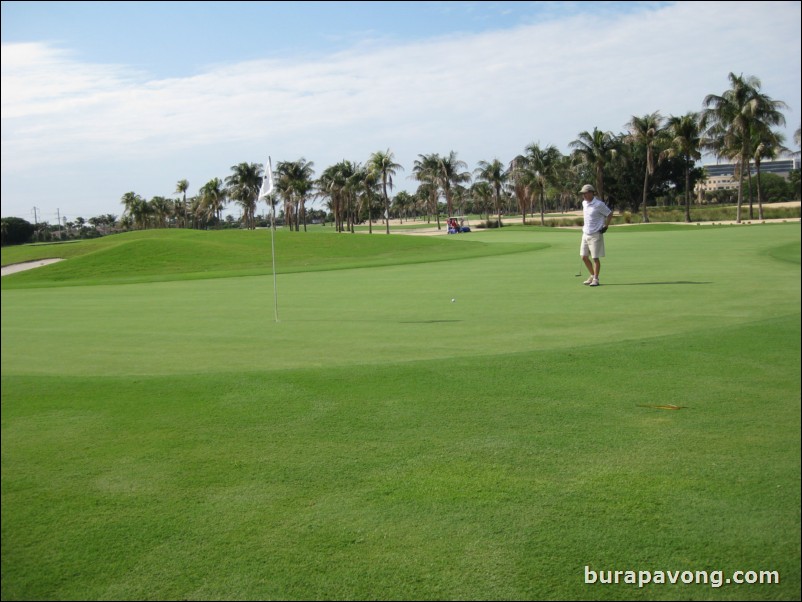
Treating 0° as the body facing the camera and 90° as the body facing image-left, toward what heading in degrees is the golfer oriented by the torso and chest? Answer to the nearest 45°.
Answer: approximately 45°

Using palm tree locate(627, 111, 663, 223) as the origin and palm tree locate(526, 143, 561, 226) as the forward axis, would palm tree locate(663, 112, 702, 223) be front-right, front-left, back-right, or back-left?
back-left

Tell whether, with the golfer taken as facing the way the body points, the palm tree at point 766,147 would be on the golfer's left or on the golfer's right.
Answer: on the golfer's left

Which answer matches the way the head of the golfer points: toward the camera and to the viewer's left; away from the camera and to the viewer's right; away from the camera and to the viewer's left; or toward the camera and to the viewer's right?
toward the camera and to the viewer's left
